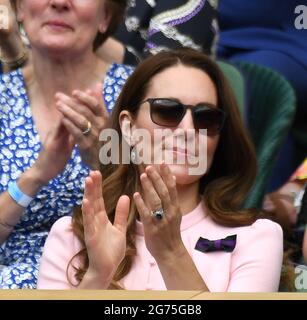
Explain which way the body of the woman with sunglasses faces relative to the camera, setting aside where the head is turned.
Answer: toward the camera

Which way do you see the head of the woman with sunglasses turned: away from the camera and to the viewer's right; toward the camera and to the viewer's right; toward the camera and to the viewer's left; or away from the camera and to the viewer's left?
toward the camera and to the viewer's right
